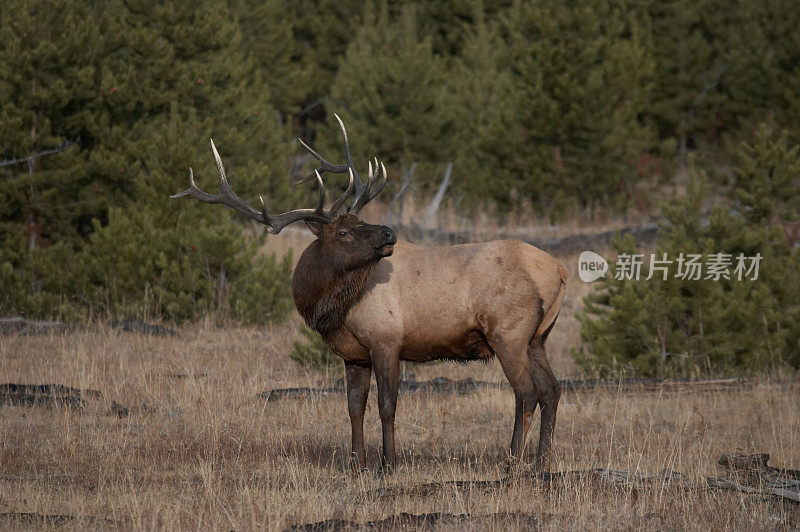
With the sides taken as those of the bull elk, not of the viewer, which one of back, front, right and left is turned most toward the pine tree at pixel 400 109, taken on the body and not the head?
right

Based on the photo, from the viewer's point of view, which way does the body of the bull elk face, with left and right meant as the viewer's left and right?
facing to the left of the viewer

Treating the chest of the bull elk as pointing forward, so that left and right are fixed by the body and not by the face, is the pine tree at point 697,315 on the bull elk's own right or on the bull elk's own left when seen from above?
on the bull elk's own right

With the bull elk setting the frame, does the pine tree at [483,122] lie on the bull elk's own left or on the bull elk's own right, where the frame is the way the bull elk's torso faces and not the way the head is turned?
on the bull elk's own right

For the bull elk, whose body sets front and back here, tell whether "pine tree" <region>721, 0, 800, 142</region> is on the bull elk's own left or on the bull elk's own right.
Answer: on the bull elk's own right

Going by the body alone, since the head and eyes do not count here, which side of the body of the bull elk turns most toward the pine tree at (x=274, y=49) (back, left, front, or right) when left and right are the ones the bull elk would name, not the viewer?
right

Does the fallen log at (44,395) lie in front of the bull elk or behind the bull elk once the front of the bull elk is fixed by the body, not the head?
in front

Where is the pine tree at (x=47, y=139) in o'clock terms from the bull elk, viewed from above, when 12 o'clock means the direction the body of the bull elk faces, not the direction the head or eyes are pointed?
The pine tree is roughly at 2 o'clock from the bull elk.
